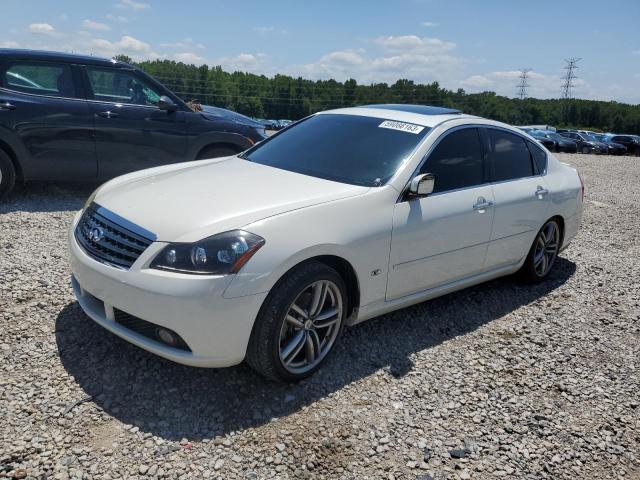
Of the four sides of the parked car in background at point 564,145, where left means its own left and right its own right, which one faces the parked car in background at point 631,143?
left

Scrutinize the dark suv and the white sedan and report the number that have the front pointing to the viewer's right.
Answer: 1

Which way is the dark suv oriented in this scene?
to the viewer's right

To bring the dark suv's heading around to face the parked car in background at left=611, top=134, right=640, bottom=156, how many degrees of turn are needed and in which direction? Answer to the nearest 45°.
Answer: approximately 45° to its left

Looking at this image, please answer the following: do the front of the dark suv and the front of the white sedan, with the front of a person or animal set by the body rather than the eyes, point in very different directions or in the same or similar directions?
very different directions

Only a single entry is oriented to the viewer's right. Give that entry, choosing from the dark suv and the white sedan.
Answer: the dark suv

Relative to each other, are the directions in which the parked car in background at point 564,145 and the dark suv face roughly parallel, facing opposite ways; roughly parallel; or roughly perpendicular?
roughly perpendicular

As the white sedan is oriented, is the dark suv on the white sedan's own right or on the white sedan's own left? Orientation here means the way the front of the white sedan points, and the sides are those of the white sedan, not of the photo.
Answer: on the white sedan's own right

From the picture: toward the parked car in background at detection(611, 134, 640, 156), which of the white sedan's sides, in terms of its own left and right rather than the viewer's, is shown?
back

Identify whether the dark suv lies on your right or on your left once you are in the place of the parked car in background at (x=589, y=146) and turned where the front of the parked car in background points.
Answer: on your right
